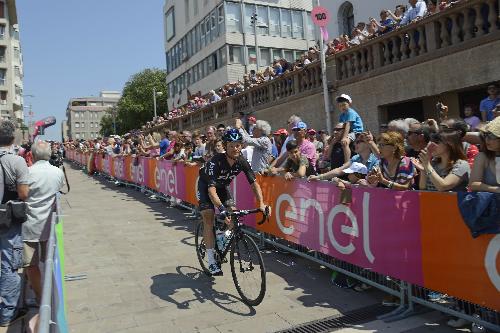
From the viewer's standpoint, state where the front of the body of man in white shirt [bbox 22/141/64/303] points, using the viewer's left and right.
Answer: facing away from the viewer

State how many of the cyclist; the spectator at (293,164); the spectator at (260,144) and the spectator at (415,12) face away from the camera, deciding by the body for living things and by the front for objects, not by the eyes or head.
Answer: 0

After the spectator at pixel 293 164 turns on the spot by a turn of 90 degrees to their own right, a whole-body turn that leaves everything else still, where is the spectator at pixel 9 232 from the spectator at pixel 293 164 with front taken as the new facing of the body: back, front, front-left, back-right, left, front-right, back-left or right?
left

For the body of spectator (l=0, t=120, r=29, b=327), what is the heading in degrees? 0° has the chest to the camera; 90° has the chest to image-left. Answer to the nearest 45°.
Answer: approximately 225°

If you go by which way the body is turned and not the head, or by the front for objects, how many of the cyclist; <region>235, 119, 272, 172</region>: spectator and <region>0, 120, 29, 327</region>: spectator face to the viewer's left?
1

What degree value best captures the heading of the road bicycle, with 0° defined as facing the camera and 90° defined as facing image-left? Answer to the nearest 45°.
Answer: approximately 315°

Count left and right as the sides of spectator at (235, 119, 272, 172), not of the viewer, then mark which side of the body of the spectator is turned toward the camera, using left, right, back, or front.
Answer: left

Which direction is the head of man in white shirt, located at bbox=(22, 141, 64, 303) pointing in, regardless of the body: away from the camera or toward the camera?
away from the camera

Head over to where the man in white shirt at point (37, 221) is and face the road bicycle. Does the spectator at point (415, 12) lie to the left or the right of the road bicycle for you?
left

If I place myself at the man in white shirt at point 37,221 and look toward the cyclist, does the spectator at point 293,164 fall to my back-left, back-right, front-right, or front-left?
front-left

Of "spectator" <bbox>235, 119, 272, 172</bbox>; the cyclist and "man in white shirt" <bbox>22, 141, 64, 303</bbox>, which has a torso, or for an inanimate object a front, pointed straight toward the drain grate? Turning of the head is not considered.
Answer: the cyclist

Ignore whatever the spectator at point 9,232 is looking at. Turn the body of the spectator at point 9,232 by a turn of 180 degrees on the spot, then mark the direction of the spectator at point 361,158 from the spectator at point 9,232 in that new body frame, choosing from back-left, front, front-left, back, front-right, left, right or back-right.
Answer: back-left

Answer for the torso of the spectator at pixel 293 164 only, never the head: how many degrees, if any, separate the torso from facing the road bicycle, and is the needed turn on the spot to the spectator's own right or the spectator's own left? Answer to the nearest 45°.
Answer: approximately 45° to the spectator's own left

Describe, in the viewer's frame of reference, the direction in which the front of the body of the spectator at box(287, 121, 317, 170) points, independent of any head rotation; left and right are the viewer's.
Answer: facing the viewer and to the left of the viewer

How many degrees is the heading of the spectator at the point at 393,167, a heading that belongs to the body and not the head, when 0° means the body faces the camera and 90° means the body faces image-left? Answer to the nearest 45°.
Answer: approximately 45°

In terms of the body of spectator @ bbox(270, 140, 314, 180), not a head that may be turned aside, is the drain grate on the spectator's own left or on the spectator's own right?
on the spectator's own left

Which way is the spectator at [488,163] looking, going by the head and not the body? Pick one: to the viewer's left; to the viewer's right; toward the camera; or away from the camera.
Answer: to the viewer's left
